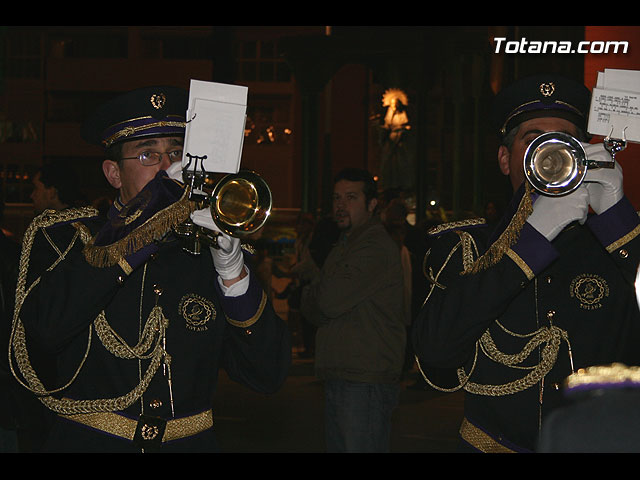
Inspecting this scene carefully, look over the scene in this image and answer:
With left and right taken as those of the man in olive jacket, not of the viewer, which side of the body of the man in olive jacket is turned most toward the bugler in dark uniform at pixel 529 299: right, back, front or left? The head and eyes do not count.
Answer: left

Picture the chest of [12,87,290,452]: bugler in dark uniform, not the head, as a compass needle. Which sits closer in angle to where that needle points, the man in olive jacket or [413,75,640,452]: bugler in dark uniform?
the bugler in dark uniform

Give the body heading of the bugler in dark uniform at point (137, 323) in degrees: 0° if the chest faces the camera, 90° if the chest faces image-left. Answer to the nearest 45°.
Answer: approximately 0°

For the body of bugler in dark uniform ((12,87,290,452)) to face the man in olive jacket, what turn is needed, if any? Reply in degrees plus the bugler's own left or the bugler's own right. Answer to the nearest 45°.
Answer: approximately 135° to the bugler's own left

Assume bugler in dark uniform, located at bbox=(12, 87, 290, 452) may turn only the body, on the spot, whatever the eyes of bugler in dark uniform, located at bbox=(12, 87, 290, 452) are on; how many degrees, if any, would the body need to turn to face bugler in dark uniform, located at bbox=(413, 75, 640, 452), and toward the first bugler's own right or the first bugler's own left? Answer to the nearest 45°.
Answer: approximately 90° to the first bugler's own left
